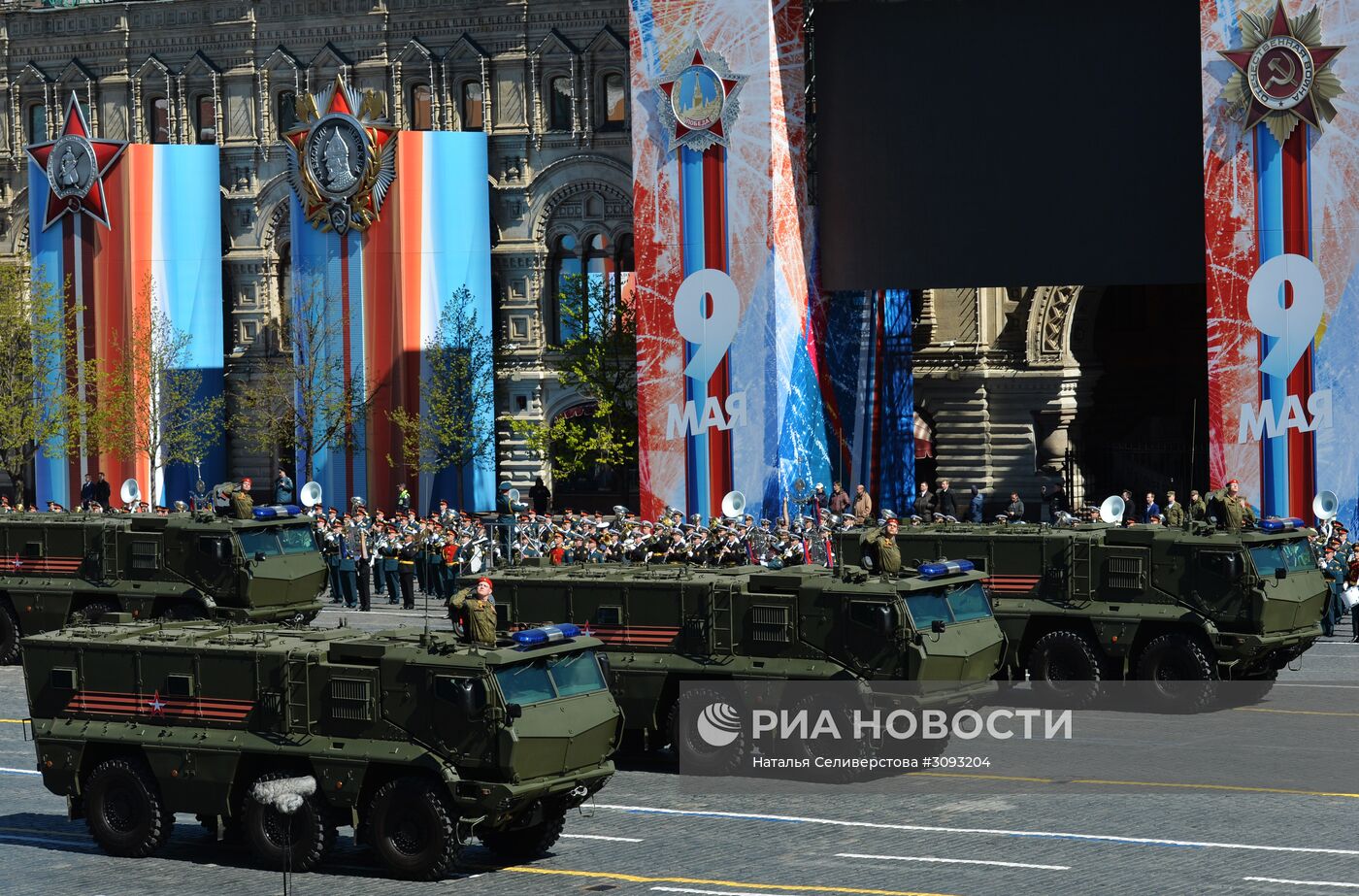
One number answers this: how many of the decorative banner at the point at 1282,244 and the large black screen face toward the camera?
2

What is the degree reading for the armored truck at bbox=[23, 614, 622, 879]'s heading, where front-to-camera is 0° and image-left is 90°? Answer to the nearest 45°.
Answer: approximately 315°

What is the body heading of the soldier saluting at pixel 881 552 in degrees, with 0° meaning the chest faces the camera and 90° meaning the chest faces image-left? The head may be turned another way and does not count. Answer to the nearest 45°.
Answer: approximately 315°

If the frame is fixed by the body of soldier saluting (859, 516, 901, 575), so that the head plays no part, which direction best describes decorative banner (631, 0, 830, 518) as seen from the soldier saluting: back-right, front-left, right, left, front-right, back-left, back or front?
back-left

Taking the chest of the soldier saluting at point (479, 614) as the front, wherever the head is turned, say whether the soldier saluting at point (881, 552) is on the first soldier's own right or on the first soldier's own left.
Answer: on the first soldier's own left

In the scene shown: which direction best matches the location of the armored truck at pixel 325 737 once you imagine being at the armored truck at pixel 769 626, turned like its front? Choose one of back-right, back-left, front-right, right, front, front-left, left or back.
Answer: right

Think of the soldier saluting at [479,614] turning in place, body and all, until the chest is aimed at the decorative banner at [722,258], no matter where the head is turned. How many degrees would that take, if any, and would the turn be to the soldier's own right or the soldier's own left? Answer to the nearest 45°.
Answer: approximately 135° to the soldier's own left

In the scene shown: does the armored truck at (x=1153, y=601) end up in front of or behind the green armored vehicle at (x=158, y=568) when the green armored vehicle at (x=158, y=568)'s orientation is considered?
in front

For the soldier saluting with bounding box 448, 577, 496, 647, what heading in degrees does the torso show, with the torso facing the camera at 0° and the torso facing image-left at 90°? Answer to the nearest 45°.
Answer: approximately 315°

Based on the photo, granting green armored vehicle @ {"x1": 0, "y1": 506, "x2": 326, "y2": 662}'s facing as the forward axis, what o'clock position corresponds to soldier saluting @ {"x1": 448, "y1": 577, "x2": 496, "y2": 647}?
The soldier saluting is roughly at 1 o'clock from the green armored vehicle.

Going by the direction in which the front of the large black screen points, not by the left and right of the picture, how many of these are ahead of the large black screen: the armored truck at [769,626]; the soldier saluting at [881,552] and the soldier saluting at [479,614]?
3

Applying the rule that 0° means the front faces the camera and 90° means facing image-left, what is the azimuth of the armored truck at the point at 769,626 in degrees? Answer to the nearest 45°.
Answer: approximately 315°

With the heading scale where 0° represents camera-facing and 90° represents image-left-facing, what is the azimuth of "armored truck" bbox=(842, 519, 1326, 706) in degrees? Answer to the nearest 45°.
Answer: approximately 315°
